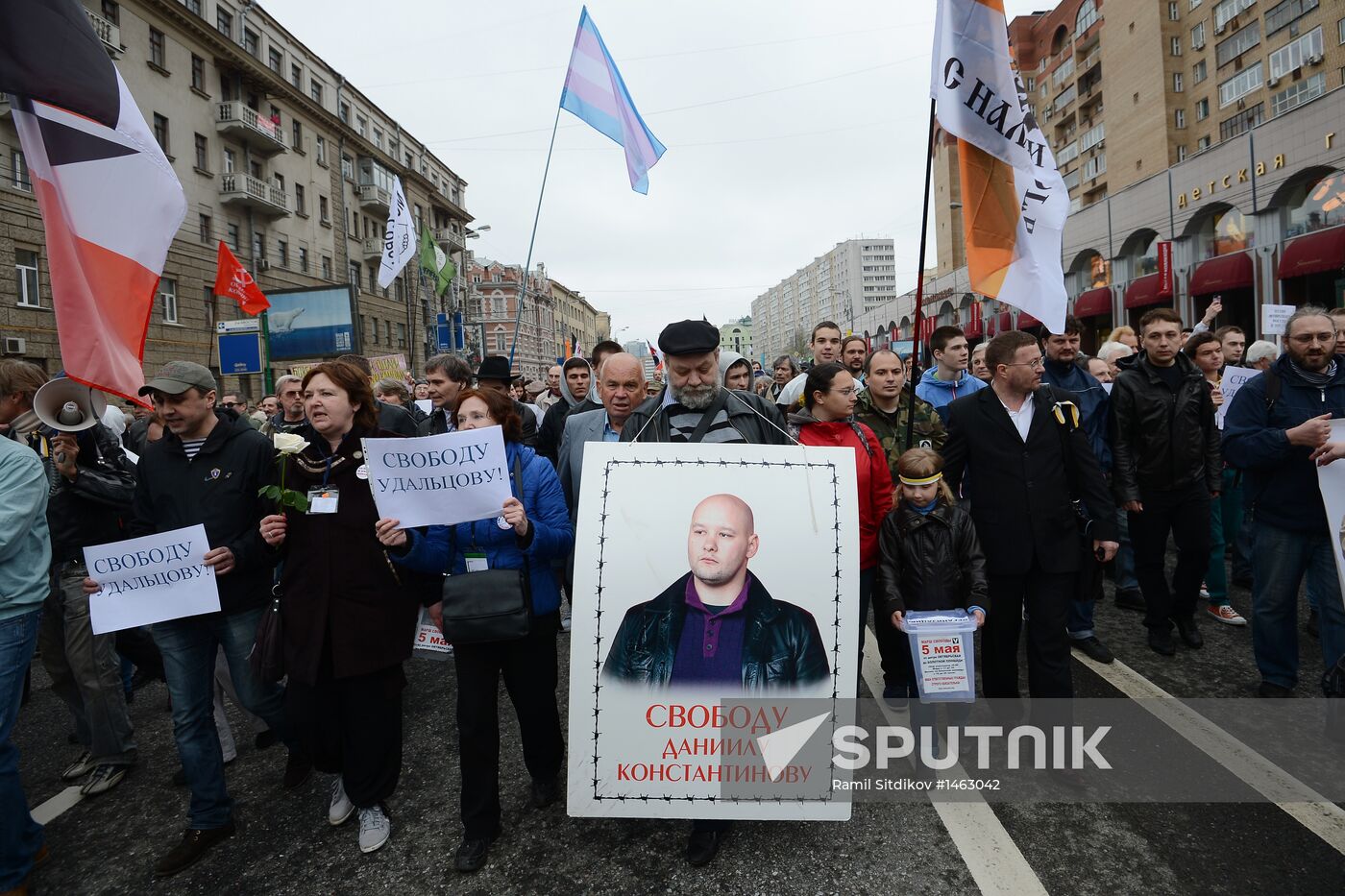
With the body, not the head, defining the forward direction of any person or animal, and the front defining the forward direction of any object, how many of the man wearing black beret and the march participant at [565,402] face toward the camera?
2

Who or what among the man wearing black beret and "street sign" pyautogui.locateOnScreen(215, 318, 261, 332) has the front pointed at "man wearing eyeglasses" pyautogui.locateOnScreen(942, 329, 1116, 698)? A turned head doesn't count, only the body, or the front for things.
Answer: the street sign

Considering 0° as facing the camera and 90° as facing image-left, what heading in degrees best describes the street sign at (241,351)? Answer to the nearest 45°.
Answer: approximately 0°

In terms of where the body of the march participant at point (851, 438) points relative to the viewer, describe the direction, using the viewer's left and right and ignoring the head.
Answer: facing the viewer and to the right of the viewer

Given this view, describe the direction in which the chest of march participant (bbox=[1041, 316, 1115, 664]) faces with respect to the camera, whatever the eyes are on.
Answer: toward the camera

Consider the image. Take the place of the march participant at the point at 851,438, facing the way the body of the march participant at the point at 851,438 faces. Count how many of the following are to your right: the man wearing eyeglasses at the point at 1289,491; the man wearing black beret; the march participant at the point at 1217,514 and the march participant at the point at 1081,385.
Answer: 1

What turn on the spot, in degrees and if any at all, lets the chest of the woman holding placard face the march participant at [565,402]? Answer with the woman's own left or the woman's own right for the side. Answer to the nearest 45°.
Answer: approximately 135° to the woman's own right

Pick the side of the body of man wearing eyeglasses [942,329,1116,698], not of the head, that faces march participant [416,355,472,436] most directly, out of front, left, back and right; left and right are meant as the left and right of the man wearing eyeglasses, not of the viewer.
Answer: right

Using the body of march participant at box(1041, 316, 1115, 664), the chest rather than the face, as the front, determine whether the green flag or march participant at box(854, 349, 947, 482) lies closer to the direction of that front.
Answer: the march participant

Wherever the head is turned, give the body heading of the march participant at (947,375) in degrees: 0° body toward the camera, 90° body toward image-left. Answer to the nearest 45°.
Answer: approximately 315°
